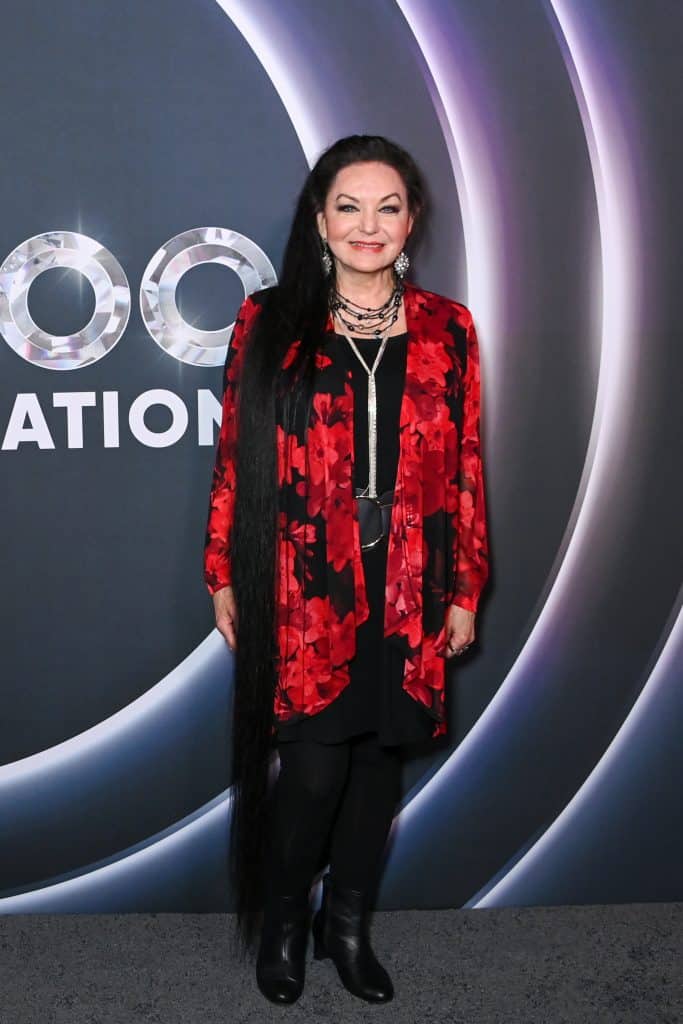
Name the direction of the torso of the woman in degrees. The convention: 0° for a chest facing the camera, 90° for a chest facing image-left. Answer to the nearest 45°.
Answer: approximately 0°
